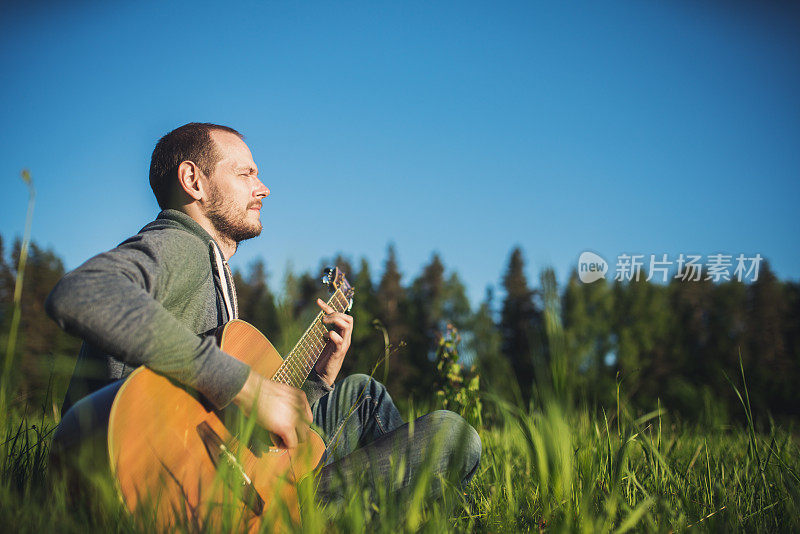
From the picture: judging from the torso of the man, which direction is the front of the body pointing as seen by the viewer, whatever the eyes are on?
to the viewer's right

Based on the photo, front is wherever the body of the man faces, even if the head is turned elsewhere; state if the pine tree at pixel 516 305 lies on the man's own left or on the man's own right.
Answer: on the man's own left

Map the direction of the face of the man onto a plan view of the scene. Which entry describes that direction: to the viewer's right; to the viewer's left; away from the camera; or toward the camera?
to the viewer's right

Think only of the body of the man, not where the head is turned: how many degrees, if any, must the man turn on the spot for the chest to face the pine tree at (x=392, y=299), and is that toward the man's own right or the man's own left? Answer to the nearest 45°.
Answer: approximately 90° to the man's own left
